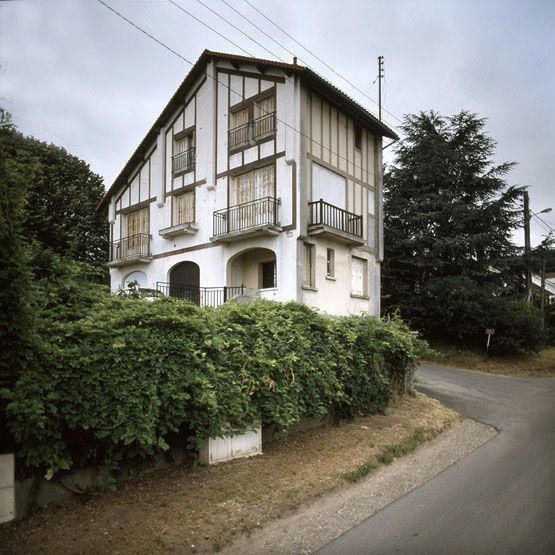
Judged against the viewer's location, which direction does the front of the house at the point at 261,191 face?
facing the viewer and to the left of the viewer

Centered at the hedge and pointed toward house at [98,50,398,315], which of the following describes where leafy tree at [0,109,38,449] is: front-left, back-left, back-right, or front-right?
back-left

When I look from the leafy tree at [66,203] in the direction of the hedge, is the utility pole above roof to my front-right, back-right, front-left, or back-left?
front-left

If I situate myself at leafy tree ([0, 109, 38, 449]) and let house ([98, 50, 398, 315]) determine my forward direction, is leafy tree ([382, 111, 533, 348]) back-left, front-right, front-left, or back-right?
front-right

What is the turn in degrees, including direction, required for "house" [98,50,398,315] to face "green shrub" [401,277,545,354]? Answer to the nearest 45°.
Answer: approximately 135° to its left

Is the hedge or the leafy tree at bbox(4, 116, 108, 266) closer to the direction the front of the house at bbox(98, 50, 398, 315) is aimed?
the hedge

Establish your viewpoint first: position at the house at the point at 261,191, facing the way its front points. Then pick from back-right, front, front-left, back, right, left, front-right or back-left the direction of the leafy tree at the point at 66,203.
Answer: right

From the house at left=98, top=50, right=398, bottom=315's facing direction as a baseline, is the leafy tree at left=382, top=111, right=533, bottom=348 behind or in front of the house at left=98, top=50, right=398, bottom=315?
behind

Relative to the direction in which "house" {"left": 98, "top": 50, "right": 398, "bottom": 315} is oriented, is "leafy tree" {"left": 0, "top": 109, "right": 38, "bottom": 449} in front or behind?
in front
